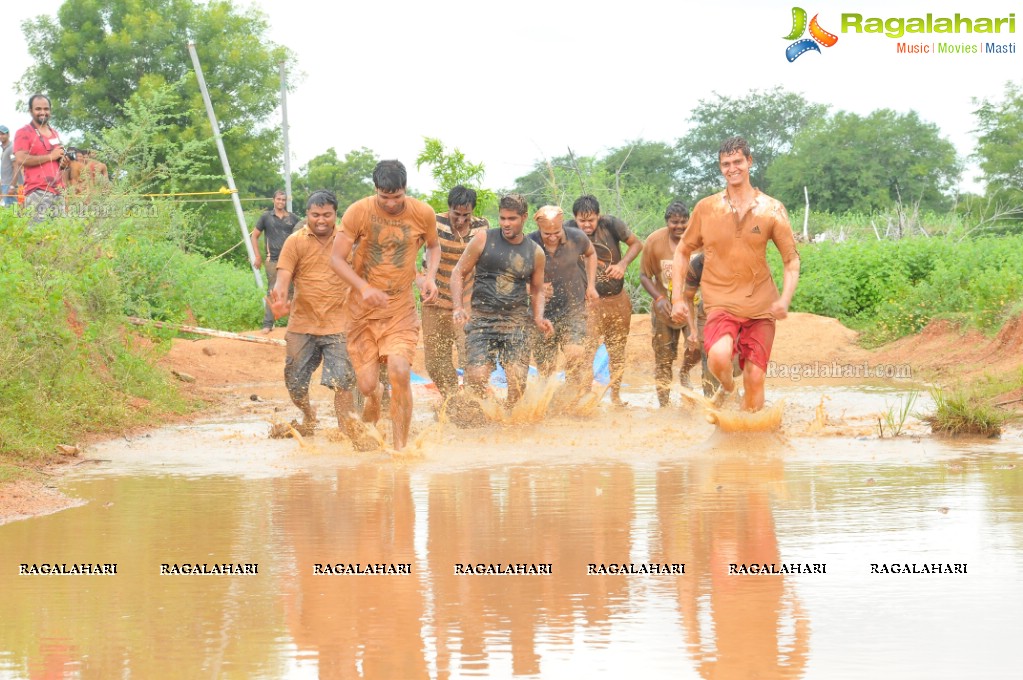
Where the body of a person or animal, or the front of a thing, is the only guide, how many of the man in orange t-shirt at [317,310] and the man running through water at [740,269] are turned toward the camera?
2

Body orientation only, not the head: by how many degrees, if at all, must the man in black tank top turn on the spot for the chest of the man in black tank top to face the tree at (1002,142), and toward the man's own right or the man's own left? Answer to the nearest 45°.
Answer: approximately 135° to the man's own left

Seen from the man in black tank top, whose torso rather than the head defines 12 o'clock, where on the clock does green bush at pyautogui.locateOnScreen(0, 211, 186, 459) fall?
The green bush is roughly at 3 o'clock from the man in black tank top.

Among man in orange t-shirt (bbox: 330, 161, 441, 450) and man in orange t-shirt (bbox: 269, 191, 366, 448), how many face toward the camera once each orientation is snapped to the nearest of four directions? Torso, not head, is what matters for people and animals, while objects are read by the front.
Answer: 2

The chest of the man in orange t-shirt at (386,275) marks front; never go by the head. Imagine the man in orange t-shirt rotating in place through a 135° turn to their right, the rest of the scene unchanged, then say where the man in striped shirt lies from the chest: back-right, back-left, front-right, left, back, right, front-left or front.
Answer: front-right

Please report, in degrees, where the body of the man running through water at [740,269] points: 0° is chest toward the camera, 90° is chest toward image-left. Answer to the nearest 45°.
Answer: approximately 0°

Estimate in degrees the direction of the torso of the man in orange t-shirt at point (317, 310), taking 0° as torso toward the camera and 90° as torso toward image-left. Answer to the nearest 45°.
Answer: approximately 0°
